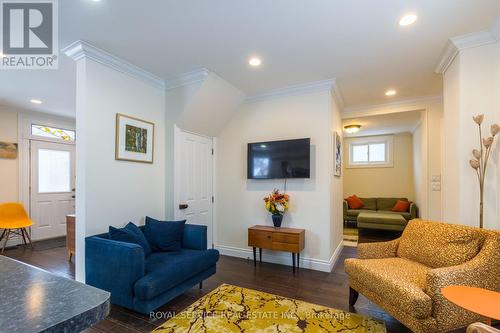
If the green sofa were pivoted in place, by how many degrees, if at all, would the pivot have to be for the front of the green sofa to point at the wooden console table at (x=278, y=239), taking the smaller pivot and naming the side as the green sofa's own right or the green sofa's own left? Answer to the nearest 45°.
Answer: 0° — it already faces it

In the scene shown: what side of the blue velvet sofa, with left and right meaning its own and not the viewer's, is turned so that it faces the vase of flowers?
left

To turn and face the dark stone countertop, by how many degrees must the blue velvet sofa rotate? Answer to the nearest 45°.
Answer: approximately 45° to its right

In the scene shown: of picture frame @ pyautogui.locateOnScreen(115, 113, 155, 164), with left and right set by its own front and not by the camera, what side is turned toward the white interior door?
left

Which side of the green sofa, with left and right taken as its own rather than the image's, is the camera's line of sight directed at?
front

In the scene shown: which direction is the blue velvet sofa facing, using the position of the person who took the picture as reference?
facing the viewer and to the right of the viewer

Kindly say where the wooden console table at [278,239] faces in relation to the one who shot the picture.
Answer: facing the viewer and to the left of the viewer

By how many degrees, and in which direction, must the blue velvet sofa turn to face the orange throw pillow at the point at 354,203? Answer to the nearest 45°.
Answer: approximately 90° to its left

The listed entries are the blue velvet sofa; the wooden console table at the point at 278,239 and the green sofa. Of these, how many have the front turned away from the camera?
0
